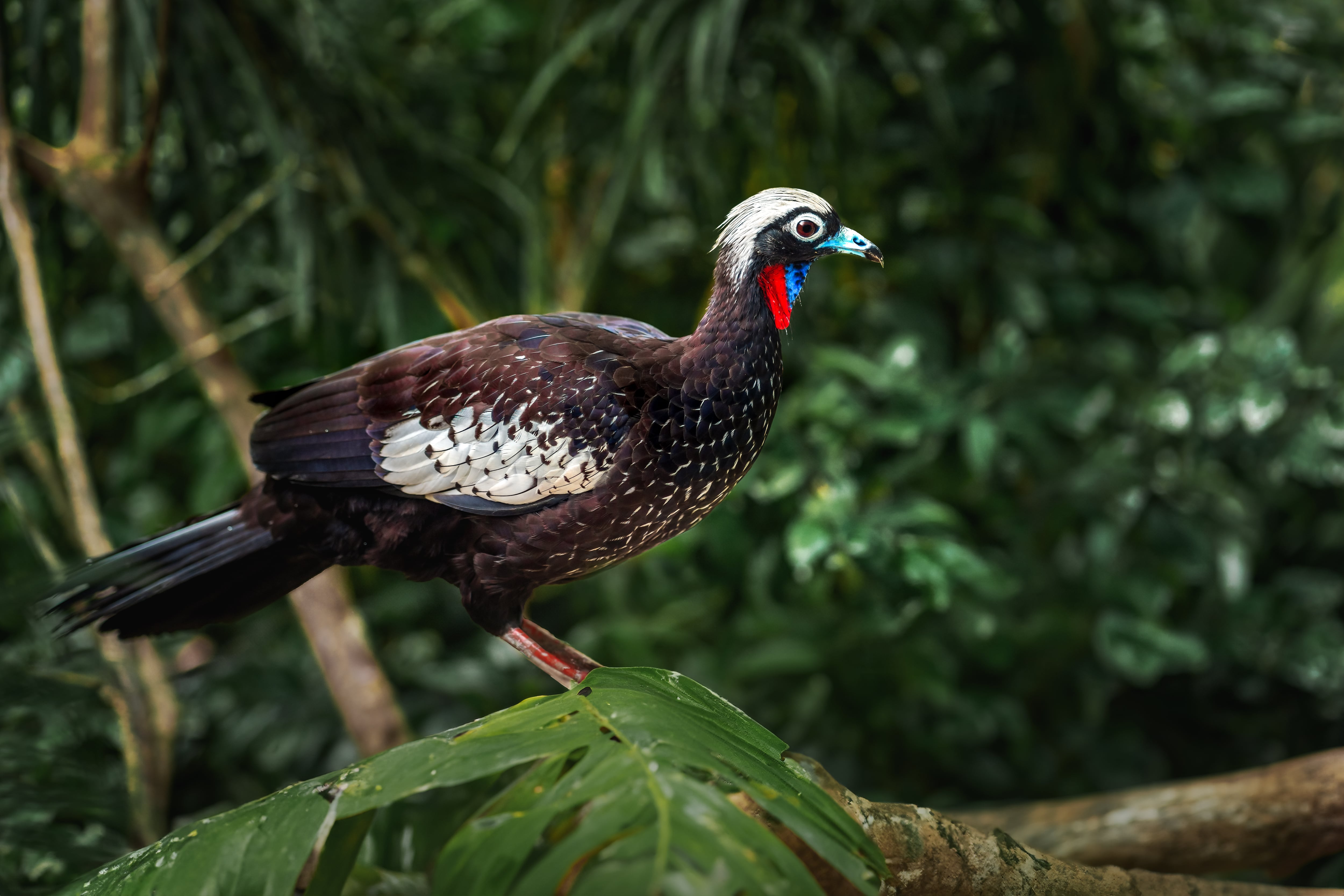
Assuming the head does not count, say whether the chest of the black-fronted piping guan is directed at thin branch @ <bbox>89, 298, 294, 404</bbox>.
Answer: no

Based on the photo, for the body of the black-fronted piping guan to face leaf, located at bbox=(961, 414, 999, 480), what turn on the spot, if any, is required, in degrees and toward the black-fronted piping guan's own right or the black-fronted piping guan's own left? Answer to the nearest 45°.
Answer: approximately 45° to the black-fronted piping guan's own left

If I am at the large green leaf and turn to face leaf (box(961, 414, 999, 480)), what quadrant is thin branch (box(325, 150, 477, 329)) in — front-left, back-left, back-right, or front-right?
front-left

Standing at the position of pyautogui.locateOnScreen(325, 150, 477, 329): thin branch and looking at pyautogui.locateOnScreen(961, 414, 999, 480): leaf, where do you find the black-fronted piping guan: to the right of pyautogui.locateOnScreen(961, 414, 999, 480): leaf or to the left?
right

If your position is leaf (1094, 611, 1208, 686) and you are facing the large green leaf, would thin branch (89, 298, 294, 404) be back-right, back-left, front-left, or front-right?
front-right

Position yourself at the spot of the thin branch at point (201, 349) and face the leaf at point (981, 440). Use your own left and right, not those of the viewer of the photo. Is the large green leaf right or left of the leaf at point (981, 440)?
right

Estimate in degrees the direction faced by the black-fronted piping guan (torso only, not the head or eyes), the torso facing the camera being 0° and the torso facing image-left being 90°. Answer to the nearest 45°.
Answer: approximately 270°

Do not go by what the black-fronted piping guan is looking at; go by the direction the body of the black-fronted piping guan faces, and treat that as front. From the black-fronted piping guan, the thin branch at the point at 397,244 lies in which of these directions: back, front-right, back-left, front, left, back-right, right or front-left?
left
